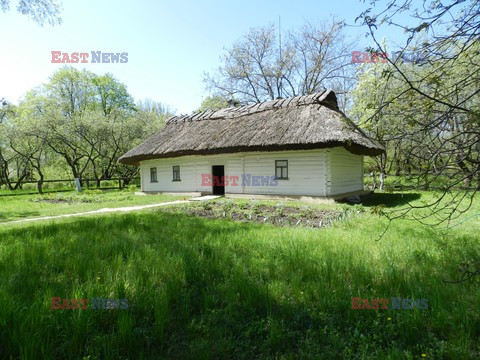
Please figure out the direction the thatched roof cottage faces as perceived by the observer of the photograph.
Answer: facing the viewer and to the left of the viewer
